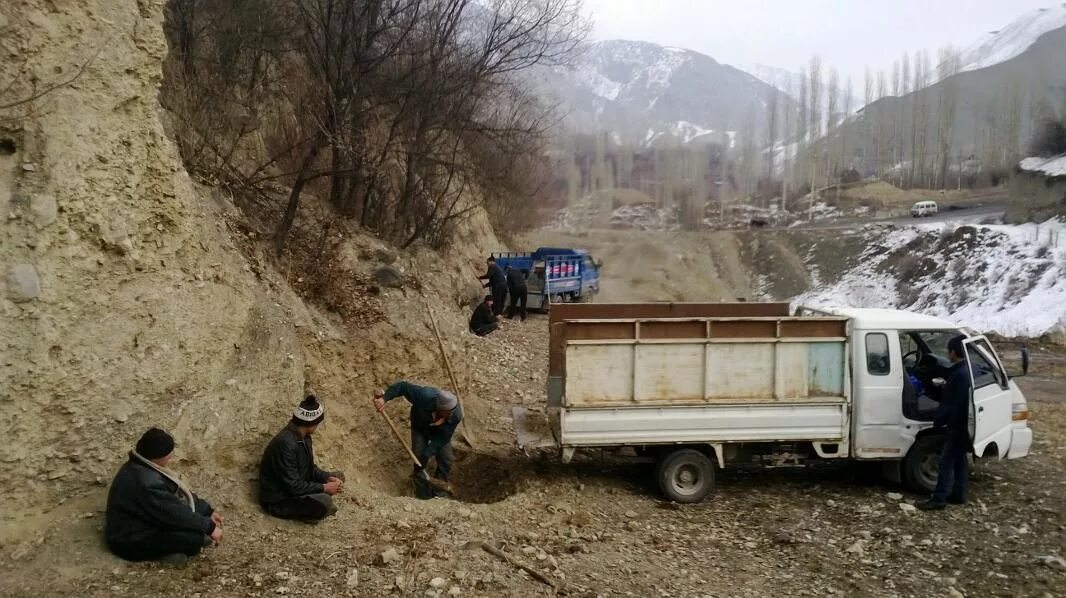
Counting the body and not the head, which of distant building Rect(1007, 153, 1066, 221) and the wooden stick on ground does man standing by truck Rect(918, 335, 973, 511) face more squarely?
the wooden stick on ground

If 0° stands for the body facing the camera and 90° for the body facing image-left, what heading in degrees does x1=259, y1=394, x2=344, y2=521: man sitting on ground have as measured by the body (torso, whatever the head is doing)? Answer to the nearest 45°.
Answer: approximately 270°

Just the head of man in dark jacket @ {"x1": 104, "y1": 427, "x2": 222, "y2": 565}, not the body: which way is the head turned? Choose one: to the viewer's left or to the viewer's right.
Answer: to the viewer's right

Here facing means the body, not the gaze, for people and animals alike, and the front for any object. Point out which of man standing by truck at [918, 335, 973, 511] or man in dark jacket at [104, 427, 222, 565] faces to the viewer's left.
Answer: the man standing by truck

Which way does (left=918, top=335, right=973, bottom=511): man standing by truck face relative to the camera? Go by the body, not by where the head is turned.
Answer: to the viewer's left

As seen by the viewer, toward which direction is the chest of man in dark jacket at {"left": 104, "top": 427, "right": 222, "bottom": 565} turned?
to the viewer's right

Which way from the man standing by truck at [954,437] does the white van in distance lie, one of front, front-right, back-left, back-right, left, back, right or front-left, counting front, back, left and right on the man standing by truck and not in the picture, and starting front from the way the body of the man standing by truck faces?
right

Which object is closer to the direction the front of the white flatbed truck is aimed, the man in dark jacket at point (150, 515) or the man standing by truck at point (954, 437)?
the man standing by truck

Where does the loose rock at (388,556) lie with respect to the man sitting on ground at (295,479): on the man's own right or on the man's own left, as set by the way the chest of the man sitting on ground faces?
on the man's own right

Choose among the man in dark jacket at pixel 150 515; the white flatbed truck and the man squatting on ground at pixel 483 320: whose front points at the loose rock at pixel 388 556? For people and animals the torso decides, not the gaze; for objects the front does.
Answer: the man in dark jacket

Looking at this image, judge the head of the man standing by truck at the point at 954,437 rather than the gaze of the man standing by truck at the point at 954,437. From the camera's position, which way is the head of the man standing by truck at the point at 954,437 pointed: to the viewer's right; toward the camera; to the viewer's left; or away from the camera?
to the viewer's left

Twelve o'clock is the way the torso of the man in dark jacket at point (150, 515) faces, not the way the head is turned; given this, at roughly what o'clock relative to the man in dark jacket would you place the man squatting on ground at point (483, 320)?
The man squatting on ground is roughly at 10 o'clock from the man in dark jacket.

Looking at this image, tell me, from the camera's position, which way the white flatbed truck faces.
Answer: facing to the right of the viewer
